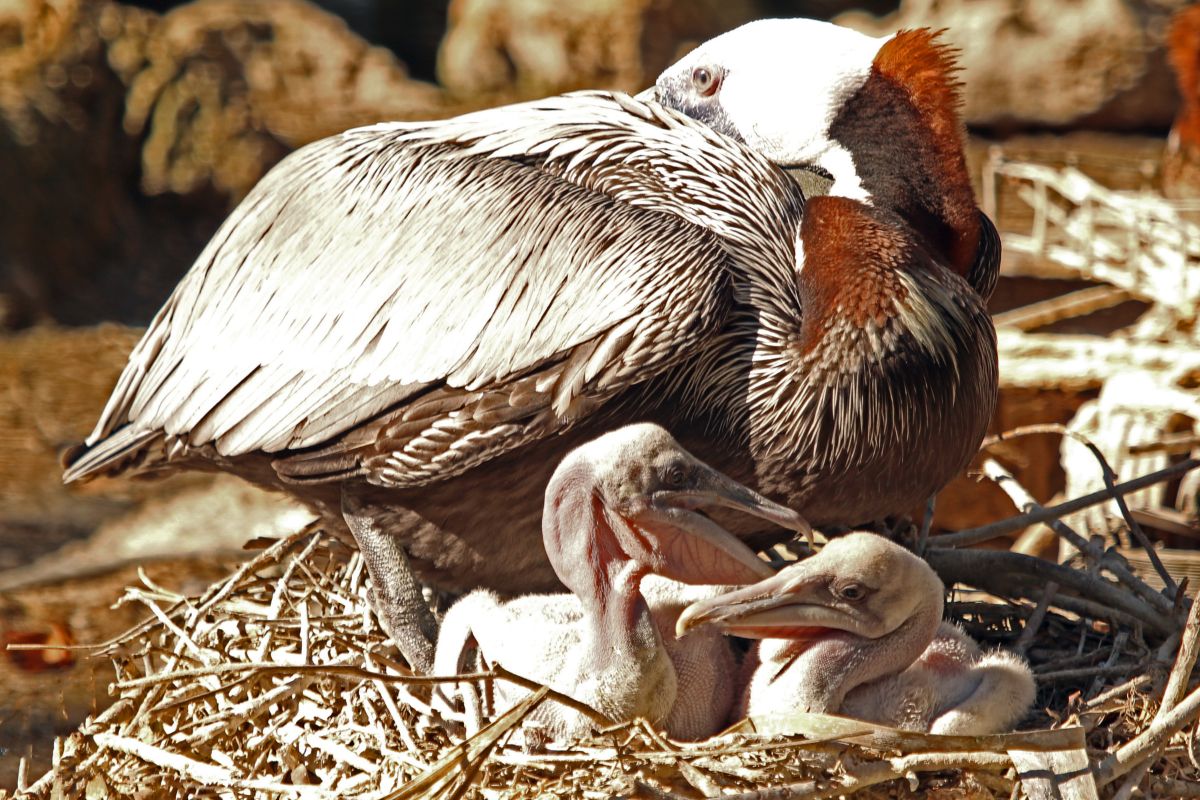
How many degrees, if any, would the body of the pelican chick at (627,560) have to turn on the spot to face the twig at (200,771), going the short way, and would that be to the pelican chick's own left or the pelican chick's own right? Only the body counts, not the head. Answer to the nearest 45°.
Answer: approximately 180°

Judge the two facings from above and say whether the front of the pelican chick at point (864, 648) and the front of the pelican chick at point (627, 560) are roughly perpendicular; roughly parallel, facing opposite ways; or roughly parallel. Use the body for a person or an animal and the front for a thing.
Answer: roughly parallel, facing opposite ways

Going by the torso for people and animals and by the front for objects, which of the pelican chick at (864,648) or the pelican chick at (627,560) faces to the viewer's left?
the pelican chick at (864,648)

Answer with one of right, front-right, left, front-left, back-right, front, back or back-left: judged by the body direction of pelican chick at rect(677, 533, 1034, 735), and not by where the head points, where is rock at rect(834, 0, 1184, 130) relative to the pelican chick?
right

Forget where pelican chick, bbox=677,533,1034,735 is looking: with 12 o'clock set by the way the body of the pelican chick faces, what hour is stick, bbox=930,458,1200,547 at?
The stick is roughly at 4 o'clock from the pelican chick.

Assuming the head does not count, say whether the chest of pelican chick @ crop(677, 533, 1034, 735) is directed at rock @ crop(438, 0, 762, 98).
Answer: no

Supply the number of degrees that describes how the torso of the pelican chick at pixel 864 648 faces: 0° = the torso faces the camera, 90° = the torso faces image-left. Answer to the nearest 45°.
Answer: approximately 90°

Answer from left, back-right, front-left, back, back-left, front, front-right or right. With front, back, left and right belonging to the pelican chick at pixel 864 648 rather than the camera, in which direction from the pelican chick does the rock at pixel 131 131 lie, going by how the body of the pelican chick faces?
front-right

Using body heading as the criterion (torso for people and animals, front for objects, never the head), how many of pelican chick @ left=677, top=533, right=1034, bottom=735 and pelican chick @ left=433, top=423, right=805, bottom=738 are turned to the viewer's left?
1

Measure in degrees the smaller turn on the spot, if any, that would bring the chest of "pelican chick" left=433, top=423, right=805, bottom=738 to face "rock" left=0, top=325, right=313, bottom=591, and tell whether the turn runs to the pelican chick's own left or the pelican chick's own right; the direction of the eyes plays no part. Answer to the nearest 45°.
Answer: approximately 135° to the pelican chick's own left

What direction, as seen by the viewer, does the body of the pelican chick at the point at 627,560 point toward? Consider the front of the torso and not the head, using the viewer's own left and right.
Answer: facing to the right of the viewer

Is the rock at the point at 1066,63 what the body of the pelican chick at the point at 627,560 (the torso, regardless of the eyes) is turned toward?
no

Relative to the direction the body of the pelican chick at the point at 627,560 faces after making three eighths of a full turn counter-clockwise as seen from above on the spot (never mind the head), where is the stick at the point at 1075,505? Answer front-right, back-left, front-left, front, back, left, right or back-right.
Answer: right

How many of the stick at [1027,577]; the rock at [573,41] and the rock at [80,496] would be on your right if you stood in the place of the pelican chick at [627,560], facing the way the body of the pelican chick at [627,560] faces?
0

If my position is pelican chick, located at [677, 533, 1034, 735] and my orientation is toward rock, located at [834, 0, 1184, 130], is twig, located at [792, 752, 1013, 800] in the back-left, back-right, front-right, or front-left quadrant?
back-right
